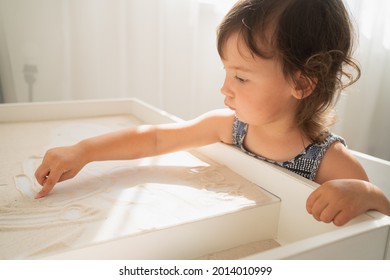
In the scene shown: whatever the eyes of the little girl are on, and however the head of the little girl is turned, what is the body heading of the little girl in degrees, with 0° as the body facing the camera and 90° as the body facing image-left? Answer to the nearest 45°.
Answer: approximately 45°

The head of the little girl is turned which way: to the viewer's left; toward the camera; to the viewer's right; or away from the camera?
to the viewer's left
